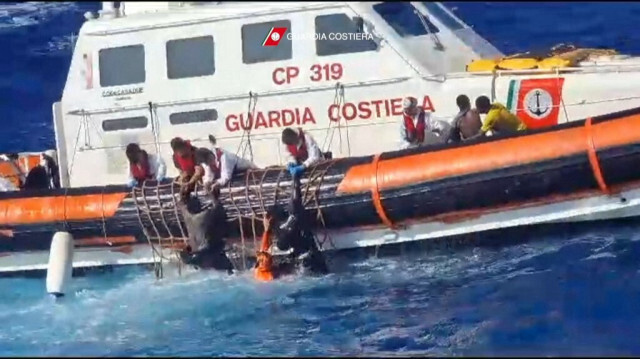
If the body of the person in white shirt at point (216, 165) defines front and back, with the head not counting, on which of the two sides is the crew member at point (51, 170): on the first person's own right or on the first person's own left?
on the first person's own right

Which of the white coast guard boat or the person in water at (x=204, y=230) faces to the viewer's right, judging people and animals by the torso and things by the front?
the white coast guard boat

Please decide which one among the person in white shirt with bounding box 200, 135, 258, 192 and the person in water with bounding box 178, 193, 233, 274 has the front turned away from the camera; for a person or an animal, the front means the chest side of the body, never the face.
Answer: the person in water

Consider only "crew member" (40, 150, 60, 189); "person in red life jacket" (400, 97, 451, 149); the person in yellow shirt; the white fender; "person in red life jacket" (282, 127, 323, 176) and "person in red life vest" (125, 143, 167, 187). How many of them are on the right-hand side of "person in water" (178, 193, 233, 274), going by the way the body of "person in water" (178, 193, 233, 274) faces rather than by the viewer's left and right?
3

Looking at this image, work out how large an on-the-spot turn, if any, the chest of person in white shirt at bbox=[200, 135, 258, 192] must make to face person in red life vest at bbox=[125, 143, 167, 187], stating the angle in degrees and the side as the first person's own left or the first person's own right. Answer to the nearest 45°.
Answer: approximately 90° to the first person's own right

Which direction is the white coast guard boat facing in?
to the viewer's right

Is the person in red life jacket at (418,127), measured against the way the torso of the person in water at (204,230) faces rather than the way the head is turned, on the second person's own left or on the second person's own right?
on the second person's own right

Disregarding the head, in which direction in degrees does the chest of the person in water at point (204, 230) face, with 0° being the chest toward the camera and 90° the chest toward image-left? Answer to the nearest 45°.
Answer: approximately 180°

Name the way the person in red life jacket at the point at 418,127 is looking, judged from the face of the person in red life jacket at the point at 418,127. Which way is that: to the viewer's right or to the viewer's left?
to the viewer's left

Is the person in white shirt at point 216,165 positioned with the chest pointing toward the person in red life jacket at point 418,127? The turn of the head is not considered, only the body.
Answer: no

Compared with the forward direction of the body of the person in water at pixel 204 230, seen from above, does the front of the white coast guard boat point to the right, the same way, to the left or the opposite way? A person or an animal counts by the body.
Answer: to the right

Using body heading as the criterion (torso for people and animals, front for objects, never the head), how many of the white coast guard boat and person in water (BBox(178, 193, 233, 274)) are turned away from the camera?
1

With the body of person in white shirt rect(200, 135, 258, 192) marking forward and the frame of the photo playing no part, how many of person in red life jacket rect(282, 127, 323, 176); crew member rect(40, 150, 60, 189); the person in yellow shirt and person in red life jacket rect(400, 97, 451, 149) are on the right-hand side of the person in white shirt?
1
